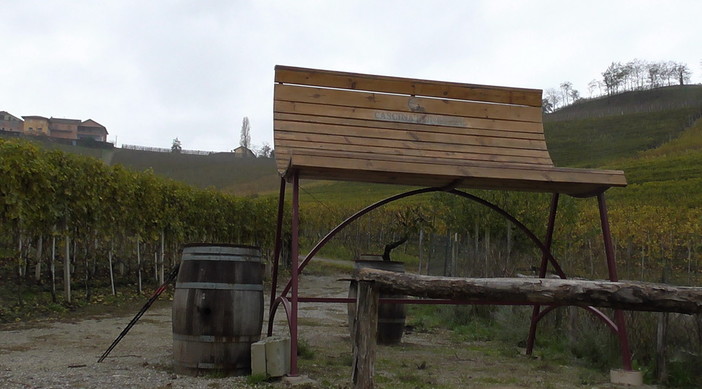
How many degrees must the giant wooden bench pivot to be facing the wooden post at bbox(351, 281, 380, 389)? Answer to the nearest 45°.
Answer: approximately 45° to its right

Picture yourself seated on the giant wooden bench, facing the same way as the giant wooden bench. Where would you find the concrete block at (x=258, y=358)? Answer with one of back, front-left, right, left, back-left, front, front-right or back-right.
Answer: right

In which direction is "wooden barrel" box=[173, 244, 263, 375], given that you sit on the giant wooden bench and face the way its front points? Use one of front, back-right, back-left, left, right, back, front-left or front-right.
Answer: right

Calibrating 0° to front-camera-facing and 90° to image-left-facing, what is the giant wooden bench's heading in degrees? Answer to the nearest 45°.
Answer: approximately 315°

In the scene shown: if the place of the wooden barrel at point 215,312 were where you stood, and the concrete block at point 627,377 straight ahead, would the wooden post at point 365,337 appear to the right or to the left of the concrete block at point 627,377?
right
